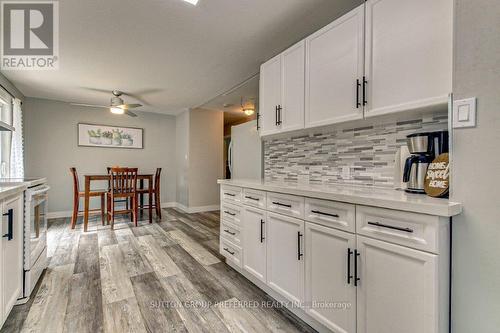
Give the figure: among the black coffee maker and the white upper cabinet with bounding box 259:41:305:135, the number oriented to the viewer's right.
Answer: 0

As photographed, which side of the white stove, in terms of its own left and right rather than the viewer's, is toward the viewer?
right

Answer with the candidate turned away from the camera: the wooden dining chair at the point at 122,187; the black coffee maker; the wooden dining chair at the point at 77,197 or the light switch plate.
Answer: the wooden dining chair at the point at 122,187

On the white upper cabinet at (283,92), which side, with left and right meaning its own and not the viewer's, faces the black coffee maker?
left

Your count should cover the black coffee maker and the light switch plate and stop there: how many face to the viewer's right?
0

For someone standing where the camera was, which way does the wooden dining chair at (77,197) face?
facing to the right of the viewer

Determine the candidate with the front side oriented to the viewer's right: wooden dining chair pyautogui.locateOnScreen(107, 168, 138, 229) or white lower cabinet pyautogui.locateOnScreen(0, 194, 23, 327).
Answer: the white lower cabinet

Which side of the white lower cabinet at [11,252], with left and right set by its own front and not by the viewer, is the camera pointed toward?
right

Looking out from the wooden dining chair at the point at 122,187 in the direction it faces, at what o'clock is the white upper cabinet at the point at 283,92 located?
The white upper cabinet is roughly at 5 o'clock from the wooden dining chair.

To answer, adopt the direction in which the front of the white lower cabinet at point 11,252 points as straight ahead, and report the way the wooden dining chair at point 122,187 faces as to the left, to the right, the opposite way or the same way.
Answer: to the left

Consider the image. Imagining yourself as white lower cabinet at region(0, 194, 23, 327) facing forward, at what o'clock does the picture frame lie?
The picture frame is roughly at 10 o'clock from the white lower cabinet.

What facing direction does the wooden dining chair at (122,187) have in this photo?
away from the camera

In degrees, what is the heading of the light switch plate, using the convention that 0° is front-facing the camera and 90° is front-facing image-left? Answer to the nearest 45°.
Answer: approximately 45°

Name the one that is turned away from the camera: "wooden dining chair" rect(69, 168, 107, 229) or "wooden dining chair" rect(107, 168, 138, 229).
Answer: "wooden dining chair" rect(107, 168, 138, 229)

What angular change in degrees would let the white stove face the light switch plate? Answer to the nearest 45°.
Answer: approximately 45° to its right
